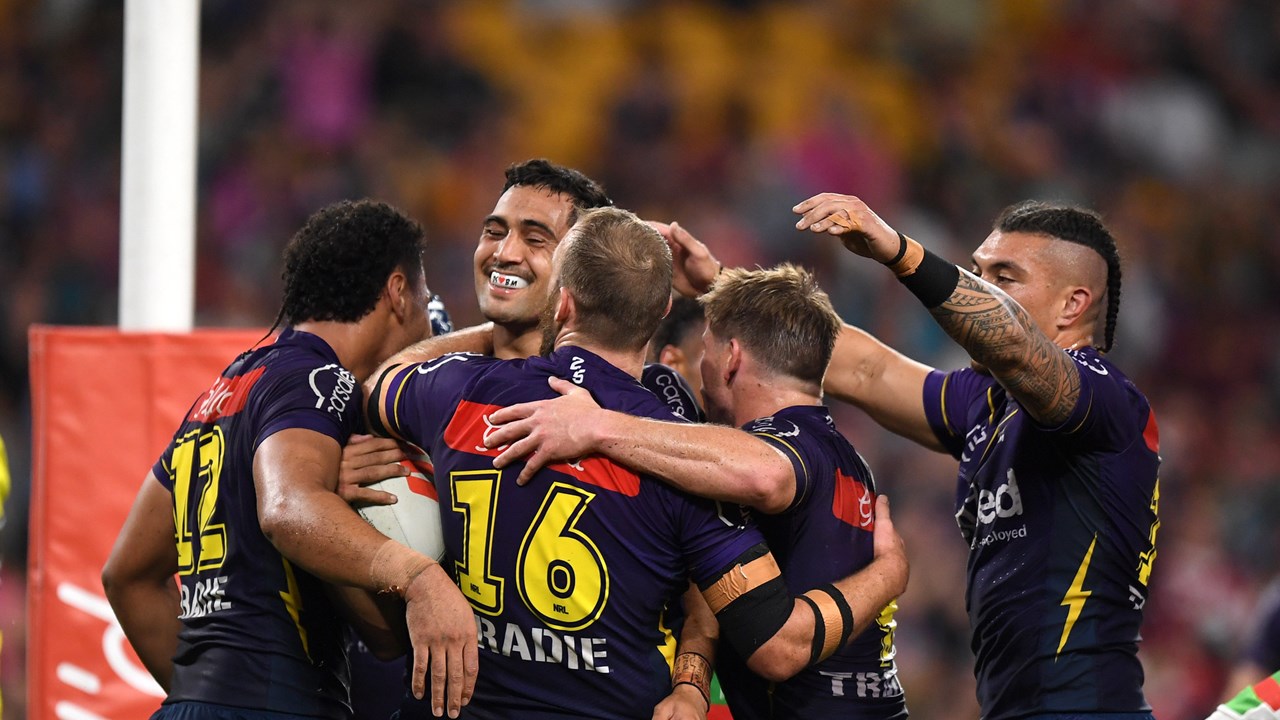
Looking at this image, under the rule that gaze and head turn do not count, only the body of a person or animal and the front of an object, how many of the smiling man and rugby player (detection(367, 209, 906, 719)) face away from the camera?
1

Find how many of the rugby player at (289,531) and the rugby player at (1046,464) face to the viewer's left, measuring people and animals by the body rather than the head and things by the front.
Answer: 1

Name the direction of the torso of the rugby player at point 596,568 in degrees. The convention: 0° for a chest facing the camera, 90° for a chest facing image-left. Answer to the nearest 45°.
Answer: approximately 180°

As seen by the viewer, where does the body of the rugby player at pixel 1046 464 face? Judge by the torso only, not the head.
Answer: to the viewer's left

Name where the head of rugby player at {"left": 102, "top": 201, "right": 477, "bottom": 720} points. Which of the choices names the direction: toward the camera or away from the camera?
away from the camera

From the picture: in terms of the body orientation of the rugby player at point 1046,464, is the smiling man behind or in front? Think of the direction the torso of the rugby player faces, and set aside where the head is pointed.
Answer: in front

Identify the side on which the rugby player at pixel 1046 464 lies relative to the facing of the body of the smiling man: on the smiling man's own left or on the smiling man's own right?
on the smiling man's own left

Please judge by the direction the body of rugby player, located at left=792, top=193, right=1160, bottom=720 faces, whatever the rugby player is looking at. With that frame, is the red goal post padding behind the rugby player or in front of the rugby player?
in front

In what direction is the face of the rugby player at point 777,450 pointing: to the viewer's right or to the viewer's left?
to the viewer's left

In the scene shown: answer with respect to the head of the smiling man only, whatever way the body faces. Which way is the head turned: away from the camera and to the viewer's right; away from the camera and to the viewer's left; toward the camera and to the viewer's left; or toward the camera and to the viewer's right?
toward the camera and to the viewer's left

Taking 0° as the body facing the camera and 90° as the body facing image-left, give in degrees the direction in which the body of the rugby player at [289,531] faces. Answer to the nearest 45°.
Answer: approximately 225°

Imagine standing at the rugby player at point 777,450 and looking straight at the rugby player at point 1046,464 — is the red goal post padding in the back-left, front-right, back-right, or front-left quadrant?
back-left
